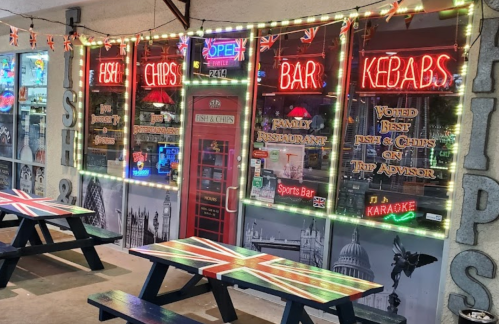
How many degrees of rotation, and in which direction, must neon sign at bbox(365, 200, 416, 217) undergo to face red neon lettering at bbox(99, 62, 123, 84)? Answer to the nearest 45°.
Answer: approximately 90° to its right

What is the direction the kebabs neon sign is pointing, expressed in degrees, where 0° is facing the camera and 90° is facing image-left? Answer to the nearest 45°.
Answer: approximately 0°

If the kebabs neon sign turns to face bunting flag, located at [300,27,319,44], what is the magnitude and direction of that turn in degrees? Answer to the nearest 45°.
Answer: approximately 90° to its right

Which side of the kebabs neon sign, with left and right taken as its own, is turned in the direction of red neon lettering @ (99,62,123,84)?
right

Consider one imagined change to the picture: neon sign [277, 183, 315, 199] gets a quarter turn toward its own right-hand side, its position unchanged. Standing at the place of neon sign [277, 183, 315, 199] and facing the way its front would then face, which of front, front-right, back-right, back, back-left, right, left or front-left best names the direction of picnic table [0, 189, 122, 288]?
front

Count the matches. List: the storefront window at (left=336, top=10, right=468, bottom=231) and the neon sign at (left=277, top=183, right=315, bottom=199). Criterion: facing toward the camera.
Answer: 2

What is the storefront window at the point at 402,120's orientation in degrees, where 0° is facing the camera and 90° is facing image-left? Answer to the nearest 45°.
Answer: approximately 0°

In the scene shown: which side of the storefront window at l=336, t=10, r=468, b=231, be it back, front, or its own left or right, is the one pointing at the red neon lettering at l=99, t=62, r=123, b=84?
right
